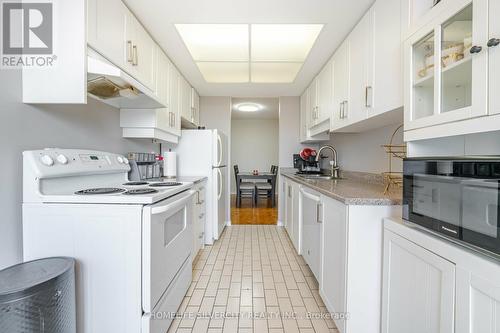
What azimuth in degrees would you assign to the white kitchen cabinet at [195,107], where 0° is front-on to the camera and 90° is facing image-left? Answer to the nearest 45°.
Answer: approximately 270°

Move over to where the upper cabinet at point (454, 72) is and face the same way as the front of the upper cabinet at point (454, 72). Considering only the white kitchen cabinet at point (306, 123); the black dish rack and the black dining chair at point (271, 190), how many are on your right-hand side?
3

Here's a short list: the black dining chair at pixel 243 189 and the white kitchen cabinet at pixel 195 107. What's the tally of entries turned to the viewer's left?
0

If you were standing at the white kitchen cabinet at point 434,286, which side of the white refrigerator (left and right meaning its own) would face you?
right

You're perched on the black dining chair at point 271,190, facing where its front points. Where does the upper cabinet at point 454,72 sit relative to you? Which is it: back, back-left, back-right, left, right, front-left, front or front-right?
left

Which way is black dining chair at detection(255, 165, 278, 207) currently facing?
to the viewer's left

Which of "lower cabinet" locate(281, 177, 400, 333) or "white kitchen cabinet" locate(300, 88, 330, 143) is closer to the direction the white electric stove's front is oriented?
the lower cabinet

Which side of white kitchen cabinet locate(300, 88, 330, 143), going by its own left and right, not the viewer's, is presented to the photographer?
left

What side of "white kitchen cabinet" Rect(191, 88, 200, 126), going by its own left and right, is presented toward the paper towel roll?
right

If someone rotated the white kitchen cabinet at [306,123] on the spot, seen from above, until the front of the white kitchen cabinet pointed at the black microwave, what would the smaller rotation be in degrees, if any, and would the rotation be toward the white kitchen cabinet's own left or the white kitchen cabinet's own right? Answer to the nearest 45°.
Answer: approximately 90° to the white kitchen cabinet's own left

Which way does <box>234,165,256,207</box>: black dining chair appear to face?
to the viewer's right

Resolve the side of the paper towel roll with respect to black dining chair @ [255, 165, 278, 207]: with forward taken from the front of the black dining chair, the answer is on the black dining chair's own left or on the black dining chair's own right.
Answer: on the black dining chair's own left

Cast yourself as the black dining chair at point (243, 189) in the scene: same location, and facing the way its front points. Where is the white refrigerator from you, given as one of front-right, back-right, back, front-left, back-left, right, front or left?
right

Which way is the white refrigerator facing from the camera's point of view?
to the viewer's right

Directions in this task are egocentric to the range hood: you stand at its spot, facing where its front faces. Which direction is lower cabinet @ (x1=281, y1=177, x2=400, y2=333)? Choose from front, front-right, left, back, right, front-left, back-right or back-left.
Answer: front

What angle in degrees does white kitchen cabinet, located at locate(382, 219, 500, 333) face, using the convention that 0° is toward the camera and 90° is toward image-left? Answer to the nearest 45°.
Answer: approximately 45°

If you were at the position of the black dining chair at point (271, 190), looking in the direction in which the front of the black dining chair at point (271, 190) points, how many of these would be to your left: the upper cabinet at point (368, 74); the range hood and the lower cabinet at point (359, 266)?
3
